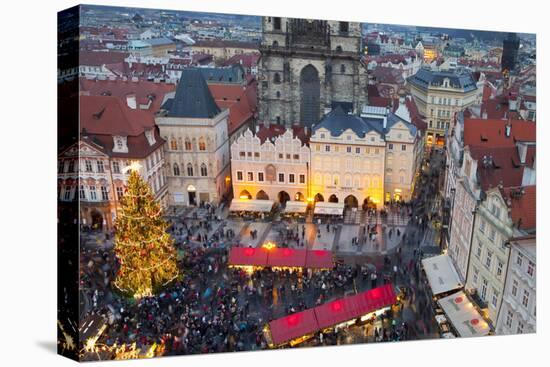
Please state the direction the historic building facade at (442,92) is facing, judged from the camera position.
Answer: facing the viewer

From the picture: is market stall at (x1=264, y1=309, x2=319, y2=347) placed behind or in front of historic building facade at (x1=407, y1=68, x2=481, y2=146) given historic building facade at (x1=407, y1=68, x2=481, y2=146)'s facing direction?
in front
